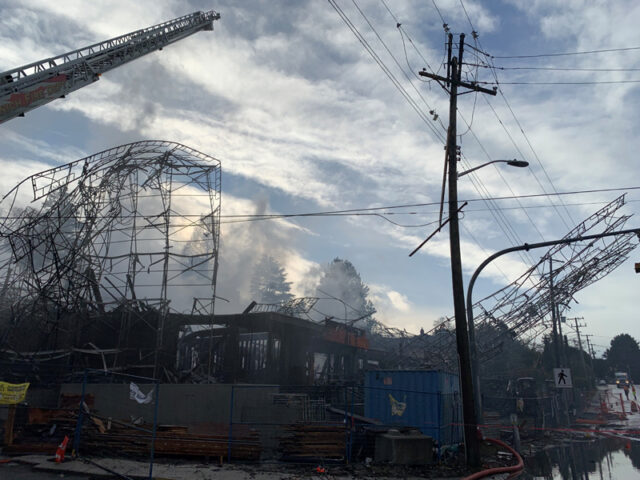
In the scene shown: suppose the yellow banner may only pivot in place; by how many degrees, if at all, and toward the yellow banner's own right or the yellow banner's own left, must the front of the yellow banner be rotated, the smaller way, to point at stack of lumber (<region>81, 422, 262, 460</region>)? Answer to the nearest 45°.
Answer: approximately 90° to the yellow banner's own left

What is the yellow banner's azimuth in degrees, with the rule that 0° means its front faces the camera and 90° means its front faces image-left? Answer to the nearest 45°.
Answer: approximately 0°

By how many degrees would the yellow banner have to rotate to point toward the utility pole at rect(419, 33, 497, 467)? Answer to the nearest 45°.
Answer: approximately 45° to its left

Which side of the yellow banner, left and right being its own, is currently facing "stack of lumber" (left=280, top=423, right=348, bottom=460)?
left

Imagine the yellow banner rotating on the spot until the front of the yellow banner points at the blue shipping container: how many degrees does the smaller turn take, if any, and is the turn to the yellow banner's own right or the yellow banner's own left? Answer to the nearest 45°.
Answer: approximately 90° to the yellow banner's own left
